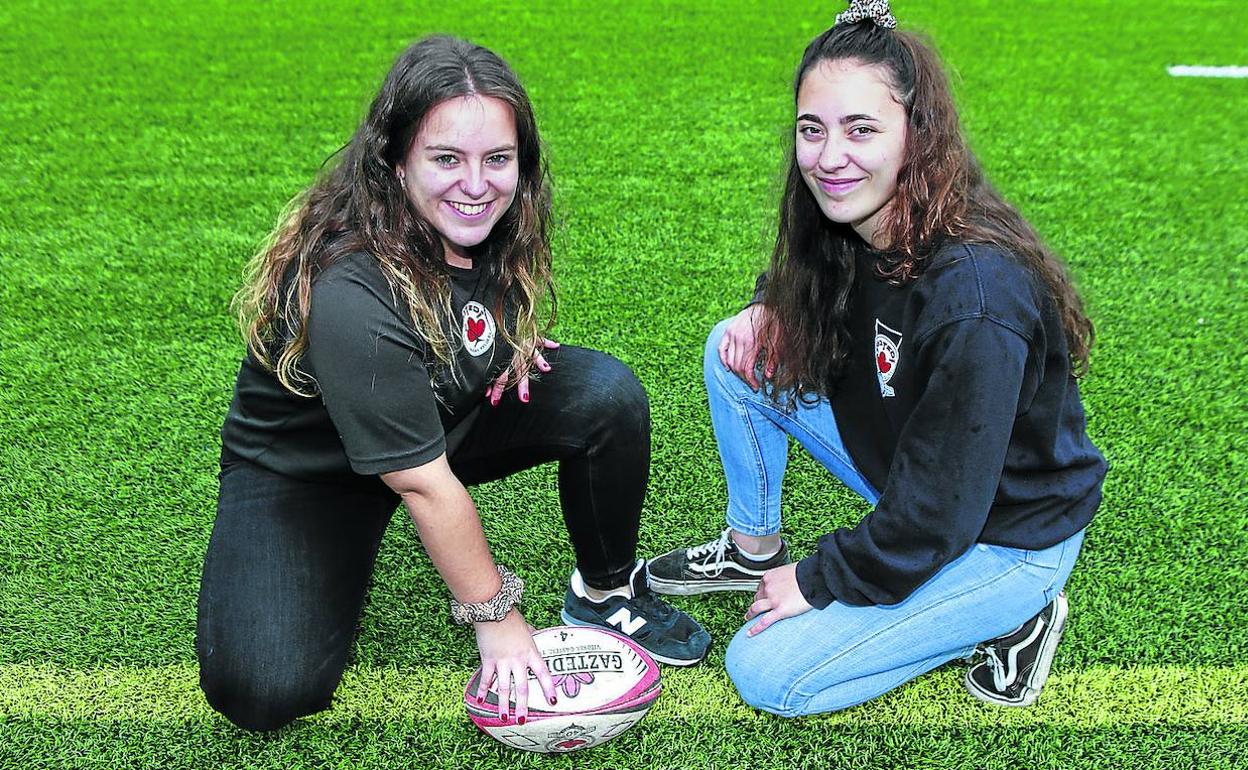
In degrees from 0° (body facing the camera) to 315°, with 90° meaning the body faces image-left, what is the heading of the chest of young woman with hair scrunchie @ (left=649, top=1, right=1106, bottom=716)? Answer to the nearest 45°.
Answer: approximately 45°

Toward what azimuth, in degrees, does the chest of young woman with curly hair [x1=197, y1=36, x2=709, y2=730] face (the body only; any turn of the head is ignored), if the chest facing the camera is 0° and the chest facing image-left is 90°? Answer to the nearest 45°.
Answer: approximately 315°
